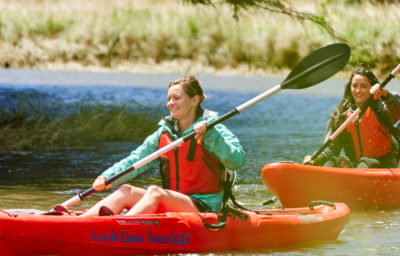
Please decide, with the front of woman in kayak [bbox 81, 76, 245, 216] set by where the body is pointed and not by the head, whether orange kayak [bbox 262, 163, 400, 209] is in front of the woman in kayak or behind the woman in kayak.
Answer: behind

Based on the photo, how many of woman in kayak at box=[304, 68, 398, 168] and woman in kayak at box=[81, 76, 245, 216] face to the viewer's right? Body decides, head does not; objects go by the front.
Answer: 0

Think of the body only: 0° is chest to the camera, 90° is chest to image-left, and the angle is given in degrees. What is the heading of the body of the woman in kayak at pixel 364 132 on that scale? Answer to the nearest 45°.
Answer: approximately 45°

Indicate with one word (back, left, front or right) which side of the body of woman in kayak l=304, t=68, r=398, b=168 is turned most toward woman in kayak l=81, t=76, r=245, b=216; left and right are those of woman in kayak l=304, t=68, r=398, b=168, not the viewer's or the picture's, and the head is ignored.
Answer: front

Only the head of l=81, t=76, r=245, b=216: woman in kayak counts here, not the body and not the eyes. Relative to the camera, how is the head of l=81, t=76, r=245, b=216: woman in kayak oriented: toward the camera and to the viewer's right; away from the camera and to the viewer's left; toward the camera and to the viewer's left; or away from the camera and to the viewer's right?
toward the camera and to the viewer's left

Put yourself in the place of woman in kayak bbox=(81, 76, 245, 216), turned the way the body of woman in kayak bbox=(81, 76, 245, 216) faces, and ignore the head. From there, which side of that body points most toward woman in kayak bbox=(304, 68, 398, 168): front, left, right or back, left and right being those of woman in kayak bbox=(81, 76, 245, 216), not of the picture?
back

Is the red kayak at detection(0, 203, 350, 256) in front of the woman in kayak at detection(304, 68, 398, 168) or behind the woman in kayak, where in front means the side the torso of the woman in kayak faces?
in front
